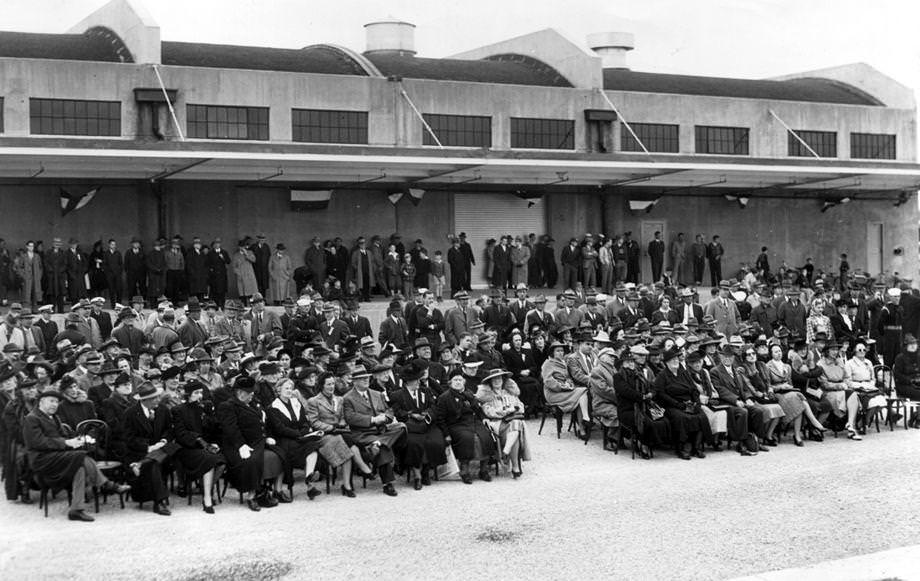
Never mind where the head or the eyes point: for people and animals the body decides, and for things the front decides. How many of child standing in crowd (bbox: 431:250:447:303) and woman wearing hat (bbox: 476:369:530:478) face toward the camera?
2

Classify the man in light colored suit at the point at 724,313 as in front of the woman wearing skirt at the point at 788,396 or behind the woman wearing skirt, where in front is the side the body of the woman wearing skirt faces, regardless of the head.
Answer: behind

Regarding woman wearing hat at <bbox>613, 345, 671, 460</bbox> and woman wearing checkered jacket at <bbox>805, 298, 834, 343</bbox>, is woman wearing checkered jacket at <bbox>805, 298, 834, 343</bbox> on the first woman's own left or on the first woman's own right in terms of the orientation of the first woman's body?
on the first woman's own left

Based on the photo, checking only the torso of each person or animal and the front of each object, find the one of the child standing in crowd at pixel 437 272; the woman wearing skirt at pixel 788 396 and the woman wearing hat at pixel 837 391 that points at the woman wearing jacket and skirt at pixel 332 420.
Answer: the child standing in crowd

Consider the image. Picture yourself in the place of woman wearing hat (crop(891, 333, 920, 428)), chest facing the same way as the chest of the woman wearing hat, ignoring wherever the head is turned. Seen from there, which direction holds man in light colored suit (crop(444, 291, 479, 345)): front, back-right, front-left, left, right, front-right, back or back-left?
back-right

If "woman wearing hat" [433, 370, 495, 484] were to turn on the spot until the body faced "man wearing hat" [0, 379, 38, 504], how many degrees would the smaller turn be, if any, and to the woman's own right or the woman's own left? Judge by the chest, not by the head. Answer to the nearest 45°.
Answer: approximately 135° to the woman's own right

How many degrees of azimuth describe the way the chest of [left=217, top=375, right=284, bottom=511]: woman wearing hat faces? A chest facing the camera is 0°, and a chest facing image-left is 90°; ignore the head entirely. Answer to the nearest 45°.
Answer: approximately 315°

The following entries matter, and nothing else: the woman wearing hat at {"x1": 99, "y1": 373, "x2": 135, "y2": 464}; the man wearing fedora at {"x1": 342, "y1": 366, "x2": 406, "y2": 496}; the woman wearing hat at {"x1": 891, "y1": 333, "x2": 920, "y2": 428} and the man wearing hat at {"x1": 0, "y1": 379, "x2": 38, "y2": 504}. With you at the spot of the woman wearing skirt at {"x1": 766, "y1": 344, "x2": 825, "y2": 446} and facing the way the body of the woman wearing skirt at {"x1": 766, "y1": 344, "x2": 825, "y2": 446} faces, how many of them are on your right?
3

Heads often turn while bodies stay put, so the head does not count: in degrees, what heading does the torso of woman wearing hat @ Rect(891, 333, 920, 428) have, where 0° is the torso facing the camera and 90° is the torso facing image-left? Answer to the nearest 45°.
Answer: approximately 315°

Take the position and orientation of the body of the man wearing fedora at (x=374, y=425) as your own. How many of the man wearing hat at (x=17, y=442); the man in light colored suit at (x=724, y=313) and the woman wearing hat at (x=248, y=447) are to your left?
1

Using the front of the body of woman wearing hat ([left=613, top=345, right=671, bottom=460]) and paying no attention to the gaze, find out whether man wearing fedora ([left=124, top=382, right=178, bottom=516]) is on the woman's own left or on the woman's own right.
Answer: on the woman's own right

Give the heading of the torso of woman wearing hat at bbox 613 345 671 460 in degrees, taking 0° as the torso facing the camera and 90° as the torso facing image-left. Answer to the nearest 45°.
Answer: approximately 315°
